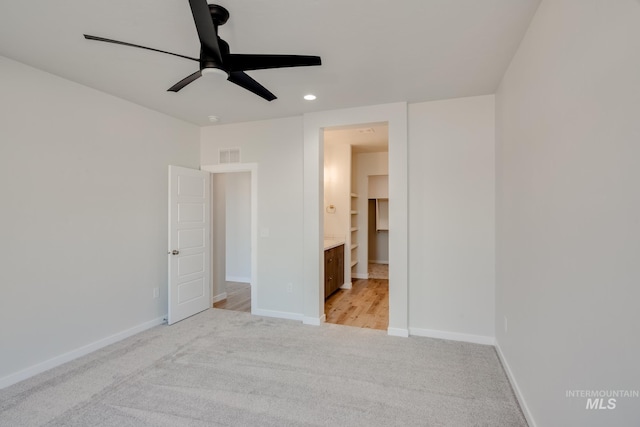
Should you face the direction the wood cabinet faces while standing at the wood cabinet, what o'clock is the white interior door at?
The white interior door is roughly at 5 o'clock from the wood cabinet.

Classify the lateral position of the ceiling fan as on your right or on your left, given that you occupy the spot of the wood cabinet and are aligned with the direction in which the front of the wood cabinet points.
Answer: on your right

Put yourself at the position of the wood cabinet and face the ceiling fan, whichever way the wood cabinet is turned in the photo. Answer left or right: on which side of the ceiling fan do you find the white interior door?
right

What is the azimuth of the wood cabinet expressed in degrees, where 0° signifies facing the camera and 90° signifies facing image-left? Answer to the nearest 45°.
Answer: approximately 270°

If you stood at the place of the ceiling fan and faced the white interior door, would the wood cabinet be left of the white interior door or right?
right
